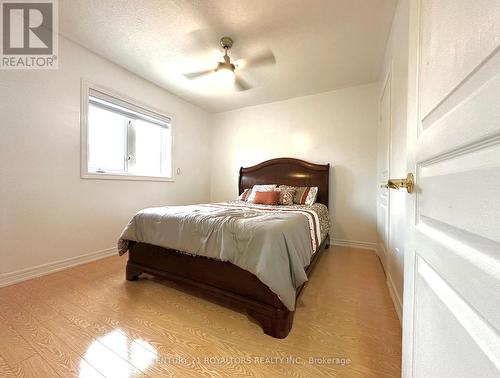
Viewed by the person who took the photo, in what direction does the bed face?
facing the viewer and to the left of the viewer

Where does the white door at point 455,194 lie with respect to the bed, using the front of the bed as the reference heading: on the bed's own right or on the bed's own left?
on the bed's own left

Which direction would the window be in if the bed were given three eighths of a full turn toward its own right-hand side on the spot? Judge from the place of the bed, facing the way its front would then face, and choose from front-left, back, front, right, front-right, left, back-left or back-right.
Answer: front-left
